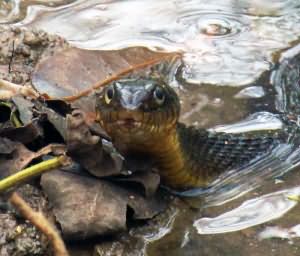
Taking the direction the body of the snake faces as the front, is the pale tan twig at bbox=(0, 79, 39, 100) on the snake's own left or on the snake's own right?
on the snake's own right

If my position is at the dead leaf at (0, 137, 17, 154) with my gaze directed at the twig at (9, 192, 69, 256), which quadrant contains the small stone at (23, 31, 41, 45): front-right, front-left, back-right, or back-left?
back-left

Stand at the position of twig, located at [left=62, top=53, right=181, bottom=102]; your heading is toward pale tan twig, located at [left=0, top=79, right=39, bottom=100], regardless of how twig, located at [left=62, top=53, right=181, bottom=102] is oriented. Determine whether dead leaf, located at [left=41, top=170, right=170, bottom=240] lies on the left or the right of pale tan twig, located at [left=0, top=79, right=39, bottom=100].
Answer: left
